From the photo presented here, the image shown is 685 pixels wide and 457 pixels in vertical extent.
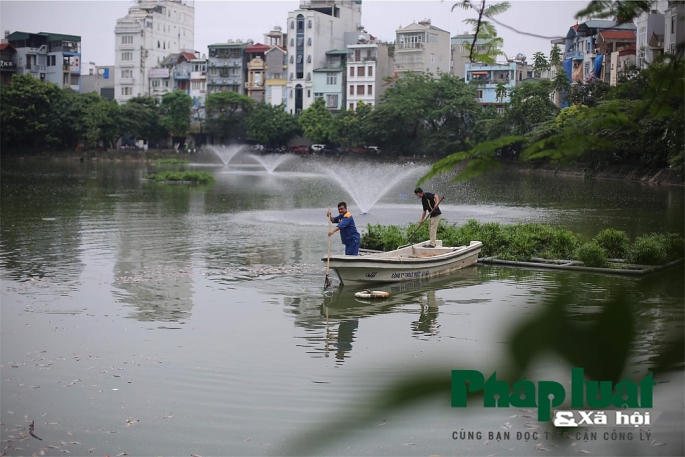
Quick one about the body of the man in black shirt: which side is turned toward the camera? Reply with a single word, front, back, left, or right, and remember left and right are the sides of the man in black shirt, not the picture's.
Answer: left

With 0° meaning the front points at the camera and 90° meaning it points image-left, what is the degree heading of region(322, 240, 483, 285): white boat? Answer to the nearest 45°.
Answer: approximately 45°

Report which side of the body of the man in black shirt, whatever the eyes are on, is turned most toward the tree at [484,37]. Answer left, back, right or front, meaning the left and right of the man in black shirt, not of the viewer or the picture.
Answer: left

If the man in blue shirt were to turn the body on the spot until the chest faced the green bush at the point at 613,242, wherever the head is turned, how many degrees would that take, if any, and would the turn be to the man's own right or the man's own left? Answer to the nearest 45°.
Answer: approximately 135° to the man's own left

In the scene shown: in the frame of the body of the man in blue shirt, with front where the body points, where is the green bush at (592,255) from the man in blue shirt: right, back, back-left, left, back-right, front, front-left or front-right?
back-left

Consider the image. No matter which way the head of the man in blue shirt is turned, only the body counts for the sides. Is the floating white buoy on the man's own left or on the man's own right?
on the man's own left
